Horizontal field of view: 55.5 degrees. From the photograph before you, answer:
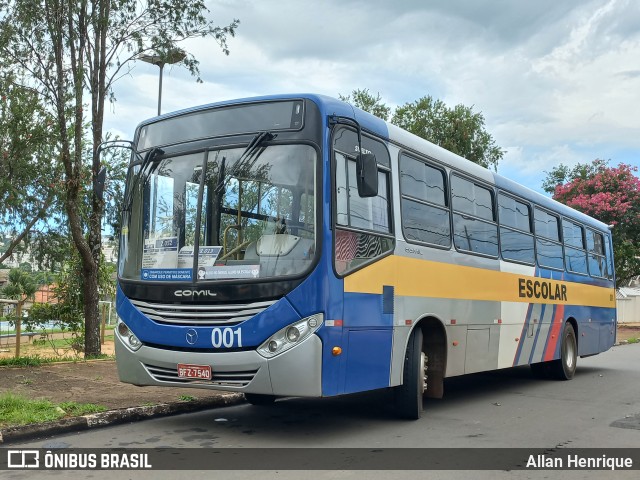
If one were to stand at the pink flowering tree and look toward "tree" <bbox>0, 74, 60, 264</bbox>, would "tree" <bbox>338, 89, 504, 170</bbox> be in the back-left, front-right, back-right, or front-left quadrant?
front-right

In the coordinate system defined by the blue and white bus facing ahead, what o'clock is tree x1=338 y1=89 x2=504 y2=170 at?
The tree is roughly at 5 o'clock from the blue and white bus.

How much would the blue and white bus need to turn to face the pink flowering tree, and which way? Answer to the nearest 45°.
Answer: approximately 180°

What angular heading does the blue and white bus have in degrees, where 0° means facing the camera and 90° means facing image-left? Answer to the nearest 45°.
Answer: approximately 45°

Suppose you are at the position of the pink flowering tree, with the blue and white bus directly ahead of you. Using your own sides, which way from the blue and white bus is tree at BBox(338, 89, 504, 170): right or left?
right

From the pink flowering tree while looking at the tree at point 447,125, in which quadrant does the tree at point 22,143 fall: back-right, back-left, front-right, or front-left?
front-left

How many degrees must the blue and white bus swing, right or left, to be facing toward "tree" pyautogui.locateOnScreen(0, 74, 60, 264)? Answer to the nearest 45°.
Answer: approximately 90° to its right

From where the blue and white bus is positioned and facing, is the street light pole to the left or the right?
on its right

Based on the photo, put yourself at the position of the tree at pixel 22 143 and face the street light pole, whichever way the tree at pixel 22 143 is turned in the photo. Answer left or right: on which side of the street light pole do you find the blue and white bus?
right
